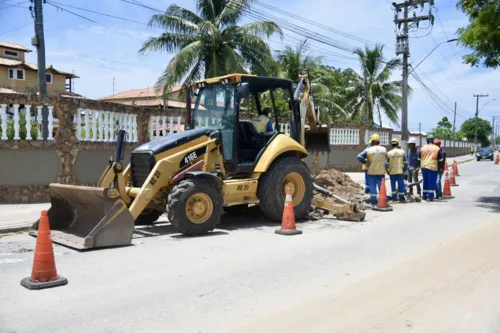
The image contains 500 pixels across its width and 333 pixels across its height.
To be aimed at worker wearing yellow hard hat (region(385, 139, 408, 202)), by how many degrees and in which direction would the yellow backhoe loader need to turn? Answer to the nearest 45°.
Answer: approximately 180°

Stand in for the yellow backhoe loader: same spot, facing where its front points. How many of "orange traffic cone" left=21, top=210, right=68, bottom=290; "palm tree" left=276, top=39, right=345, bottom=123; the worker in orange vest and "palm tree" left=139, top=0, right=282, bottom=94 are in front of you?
1

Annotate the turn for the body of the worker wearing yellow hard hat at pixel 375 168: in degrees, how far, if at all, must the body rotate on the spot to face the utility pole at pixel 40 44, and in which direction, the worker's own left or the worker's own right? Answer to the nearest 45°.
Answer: approximately 90° to the worker's own left

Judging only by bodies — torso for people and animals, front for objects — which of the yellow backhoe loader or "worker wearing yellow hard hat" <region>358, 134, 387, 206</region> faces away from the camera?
the worker wearing yellow hard hat

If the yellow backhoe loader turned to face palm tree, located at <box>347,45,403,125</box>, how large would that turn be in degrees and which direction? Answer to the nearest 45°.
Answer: approximately 180°

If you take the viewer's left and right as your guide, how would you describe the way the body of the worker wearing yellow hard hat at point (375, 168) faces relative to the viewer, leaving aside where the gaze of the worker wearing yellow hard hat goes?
facing away from the viewer

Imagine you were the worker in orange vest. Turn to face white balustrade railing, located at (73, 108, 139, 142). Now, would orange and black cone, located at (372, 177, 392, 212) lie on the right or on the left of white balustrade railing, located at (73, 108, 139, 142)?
left

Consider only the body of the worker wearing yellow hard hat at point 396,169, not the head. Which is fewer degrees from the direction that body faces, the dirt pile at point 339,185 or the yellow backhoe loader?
the dirt pile
